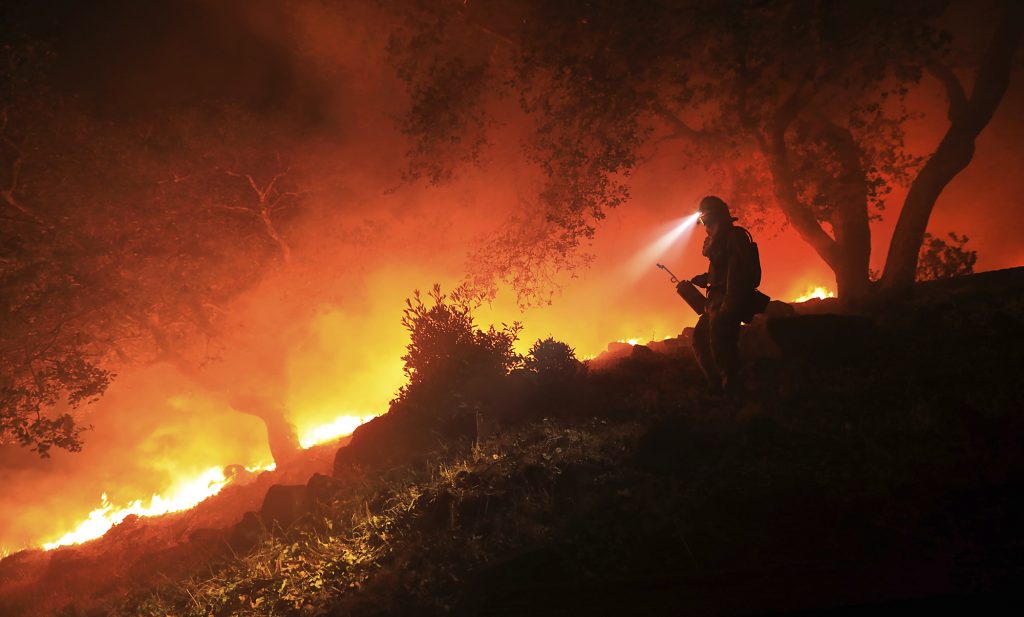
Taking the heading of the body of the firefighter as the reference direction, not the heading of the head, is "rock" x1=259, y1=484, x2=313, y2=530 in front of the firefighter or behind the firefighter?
in front

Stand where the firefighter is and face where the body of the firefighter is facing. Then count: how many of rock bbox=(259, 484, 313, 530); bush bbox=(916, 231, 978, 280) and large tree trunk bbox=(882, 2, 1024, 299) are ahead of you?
1

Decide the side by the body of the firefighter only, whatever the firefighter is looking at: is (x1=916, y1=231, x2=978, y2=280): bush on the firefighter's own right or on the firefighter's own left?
on the firefighter's own right

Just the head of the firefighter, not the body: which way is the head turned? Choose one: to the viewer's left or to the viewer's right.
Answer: to the viewer's left

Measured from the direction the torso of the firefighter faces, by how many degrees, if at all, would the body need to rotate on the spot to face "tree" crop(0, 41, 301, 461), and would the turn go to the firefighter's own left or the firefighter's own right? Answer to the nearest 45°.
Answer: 0° — they already face it

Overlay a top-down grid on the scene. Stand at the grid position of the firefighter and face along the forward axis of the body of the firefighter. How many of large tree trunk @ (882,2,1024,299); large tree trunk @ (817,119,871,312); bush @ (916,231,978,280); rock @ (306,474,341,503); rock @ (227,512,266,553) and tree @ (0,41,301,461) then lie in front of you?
3

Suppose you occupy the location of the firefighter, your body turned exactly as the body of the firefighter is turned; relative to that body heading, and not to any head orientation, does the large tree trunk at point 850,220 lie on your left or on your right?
on your right

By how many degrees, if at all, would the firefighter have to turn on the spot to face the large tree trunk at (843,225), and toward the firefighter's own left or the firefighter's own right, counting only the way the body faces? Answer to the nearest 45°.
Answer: approximately 135° to the firefighter's own right

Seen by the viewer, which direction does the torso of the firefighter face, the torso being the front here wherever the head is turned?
to the viewer's left

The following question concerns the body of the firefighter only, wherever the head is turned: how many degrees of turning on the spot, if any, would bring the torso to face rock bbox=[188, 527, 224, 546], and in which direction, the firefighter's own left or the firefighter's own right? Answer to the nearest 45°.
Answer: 0° — they already face it

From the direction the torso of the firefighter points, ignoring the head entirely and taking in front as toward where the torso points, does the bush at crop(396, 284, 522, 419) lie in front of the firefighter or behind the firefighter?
in front

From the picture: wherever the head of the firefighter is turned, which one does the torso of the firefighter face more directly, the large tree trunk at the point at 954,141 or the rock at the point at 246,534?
the rock
